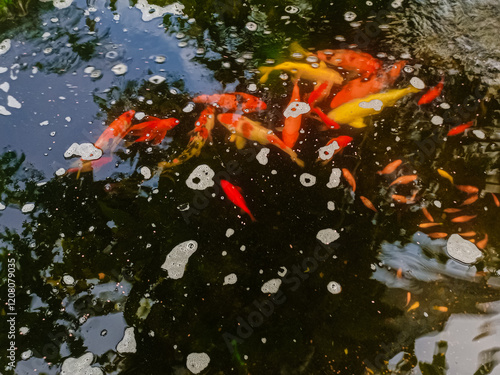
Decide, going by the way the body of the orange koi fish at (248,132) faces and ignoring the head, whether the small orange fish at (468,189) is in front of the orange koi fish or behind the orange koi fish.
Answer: behind

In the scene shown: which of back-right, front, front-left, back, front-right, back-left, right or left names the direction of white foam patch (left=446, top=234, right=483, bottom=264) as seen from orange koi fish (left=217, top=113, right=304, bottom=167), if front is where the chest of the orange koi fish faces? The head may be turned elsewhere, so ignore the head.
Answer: back

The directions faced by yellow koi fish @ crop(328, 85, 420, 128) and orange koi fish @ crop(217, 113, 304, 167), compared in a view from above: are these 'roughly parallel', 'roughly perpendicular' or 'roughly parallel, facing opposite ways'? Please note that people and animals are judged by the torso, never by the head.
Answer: roughly perpendicular
